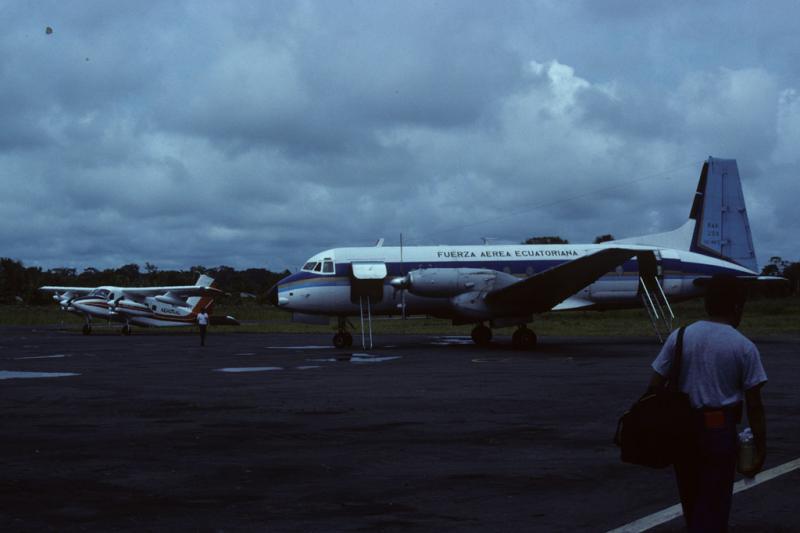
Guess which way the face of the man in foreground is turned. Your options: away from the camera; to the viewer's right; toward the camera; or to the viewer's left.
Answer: away from the camera

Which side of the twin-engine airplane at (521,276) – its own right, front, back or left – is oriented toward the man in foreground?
left

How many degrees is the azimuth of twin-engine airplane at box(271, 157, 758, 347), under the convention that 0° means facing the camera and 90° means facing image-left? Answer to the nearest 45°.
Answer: approximately 90°
